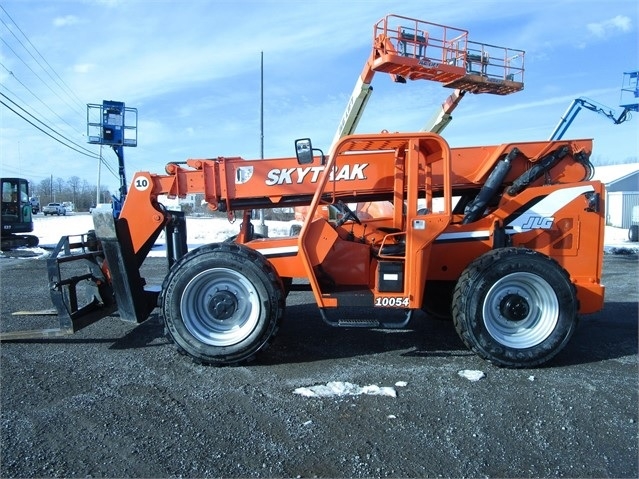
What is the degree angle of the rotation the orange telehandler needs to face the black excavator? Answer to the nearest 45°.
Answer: approximately 45° to its right

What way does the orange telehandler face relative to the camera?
to the viewer's left
